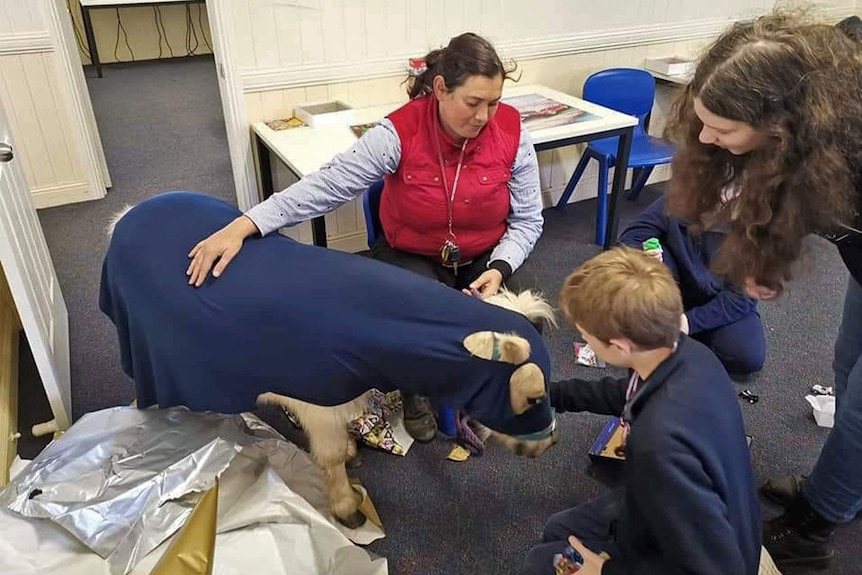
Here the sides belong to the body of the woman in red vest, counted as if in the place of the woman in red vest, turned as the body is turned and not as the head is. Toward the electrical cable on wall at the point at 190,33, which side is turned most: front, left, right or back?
back

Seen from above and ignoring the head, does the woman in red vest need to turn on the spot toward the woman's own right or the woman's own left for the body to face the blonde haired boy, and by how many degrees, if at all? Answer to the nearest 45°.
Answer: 0° — they already face them

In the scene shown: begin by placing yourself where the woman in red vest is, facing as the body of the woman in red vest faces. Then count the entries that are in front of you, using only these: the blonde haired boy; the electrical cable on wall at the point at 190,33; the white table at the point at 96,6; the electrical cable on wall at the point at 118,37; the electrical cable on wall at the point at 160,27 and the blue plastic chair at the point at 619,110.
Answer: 1

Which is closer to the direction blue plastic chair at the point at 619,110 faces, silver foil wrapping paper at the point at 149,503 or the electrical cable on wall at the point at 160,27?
the silver foil wrapping paper

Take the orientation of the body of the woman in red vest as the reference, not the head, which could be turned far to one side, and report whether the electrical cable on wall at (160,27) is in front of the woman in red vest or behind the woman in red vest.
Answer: behind

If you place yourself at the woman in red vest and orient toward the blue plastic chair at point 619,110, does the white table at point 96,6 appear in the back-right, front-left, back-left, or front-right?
front-left

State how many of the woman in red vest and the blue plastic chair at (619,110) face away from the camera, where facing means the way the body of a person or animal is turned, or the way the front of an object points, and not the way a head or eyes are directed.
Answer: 0

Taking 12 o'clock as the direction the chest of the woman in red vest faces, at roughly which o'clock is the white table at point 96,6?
The white table is roughly at 5 o'clock from the woman in red vest.

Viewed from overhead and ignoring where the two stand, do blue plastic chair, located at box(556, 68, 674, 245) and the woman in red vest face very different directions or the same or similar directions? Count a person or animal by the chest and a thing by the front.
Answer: same or similar directions

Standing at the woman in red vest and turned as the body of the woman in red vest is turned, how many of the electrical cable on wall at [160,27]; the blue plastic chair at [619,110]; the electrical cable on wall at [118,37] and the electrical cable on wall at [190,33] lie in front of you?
0

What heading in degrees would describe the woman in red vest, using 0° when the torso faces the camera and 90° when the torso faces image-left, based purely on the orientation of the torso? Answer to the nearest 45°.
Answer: approximately 0°

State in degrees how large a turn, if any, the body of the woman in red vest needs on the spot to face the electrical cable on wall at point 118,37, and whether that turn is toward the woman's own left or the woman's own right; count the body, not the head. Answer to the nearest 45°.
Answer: approximately 135° to the woman's own right

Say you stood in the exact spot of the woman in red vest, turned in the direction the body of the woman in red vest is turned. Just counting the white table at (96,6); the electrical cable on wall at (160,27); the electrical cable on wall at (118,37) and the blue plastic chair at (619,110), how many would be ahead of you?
0

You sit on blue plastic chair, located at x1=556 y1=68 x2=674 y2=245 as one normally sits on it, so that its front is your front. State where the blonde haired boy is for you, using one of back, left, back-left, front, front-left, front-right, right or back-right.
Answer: front-right

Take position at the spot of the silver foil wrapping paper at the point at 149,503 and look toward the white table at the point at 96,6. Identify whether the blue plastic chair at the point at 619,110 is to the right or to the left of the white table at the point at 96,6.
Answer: right

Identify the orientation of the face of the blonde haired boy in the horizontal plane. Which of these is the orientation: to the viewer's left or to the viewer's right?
to the viewer's left
